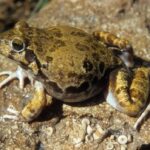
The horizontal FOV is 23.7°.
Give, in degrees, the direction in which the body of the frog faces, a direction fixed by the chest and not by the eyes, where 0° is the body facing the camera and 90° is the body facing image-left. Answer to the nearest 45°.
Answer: approximately 90°

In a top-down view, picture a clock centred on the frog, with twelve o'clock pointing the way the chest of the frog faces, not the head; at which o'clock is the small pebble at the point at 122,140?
The small pebble is roughly at 7 o'clock from the frog.

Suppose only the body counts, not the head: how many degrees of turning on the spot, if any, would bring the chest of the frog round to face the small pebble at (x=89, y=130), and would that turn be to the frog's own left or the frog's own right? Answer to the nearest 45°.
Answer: approximately 135° to the frog's own left

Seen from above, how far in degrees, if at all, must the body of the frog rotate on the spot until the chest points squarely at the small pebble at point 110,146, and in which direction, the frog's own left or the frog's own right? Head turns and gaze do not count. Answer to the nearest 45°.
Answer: approximately 135° to the frog's own left
